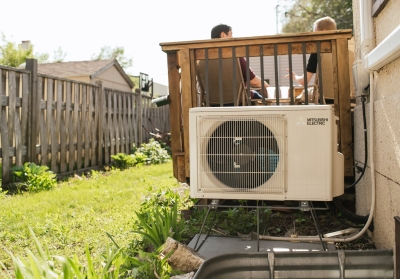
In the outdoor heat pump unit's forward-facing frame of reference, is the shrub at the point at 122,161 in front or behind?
behind

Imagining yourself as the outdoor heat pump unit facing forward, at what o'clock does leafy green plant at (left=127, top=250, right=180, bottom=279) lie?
The leafy green plant is roughly at 2 o'clock from the outdoor heat pump unit.

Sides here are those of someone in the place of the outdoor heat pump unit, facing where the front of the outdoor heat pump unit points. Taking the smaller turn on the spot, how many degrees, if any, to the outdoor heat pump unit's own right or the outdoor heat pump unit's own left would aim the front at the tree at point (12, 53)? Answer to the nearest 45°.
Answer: approximately 135° to the outdoor heat pump unit's own right

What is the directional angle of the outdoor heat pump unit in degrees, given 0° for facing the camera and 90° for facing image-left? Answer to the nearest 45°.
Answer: approximately 0°
